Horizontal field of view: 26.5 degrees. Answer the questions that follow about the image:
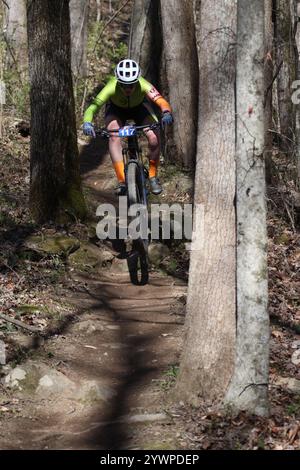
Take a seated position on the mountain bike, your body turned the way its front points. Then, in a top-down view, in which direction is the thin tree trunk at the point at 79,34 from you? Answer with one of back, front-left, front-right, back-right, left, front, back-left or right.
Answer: back

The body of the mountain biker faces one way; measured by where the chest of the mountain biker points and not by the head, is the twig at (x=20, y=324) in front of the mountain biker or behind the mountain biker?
in front

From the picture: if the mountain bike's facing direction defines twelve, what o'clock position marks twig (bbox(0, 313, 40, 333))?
The twig is roughly at 1 o'clock from the mountain bike.

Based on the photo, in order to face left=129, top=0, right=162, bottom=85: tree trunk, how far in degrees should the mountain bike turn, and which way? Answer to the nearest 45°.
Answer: approximately 180°

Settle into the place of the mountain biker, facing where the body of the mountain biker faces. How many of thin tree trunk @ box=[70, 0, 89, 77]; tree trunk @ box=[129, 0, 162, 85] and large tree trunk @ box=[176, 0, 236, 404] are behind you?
2

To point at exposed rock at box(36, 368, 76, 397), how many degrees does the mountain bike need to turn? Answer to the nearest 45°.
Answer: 0° — it already faces it

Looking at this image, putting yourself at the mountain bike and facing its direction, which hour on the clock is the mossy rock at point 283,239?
The mossy rock is roughly at 8 o'clock from the mountain bike.

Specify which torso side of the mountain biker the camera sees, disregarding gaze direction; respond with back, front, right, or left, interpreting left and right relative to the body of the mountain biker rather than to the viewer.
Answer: front

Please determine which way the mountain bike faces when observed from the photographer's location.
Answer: facing the viewer

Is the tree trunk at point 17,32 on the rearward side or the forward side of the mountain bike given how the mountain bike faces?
on the rearward side

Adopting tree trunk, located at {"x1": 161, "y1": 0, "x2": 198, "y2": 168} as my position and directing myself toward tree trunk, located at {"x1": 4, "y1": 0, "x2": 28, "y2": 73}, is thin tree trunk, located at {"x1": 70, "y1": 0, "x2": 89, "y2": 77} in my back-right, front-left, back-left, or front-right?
front-right

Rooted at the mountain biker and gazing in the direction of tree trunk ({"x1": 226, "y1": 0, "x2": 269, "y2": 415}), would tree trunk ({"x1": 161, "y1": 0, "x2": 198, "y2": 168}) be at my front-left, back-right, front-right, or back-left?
back-left

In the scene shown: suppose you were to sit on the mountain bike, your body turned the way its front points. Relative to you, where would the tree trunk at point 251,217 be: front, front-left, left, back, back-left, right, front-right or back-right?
front

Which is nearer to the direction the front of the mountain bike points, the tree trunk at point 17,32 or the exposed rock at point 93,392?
the exposed rock
